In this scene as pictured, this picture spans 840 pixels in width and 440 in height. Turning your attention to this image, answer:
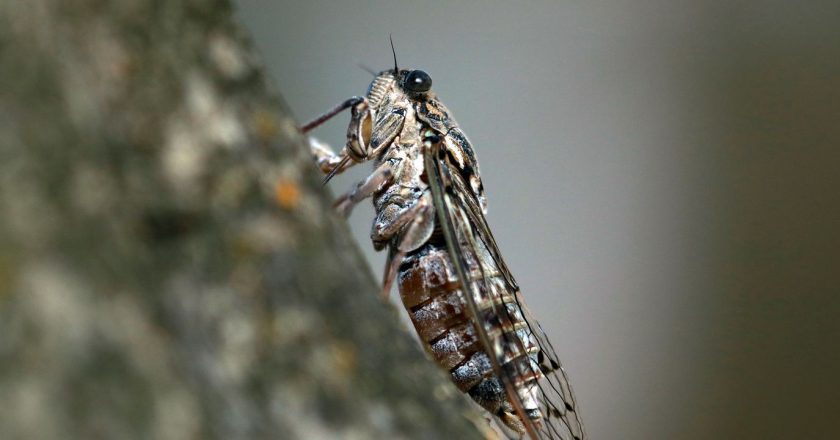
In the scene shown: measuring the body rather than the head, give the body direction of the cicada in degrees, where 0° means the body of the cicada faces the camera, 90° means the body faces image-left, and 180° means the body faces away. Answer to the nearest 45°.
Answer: approximately 90°

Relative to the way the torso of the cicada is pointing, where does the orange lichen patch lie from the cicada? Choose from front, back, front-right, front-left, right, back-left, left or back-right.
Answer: front
